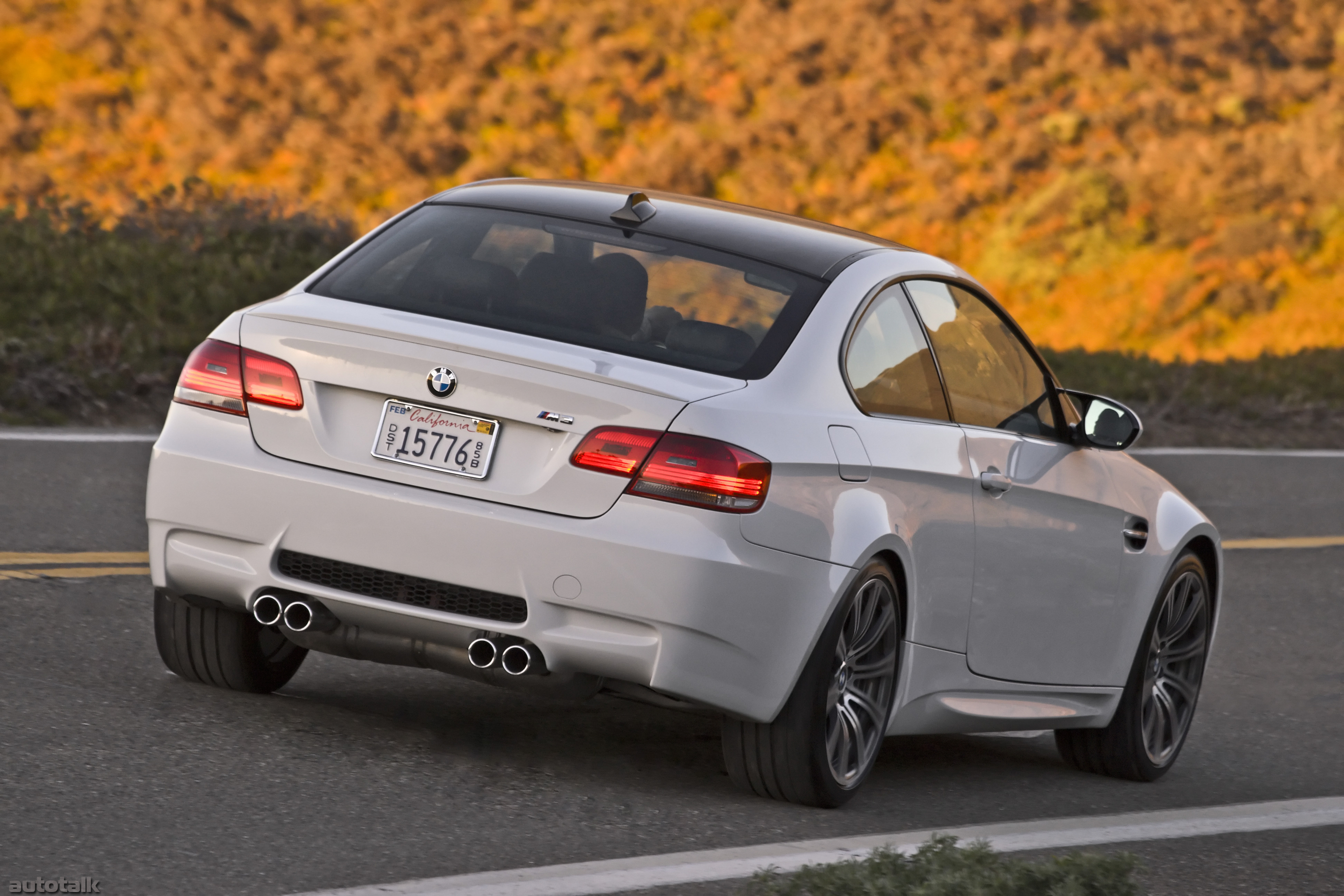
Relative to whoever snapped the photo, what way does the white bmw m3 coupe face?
facing away from the viewer and to the right of the viewer

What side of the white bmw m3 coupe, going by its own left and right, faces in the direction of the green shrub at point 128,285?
left
